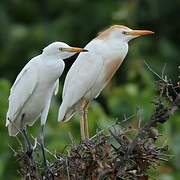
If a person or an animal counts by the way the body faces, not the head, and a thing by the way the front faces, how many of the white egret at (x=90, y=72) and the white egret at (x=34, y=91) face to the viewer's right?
2

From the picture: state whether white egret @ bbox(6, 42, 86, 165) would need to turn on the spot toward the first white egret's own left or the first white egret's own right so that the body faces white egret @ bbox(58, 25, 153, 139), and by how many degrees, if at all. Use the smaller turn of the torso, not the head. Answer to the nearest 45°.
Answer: approximately 45° to the first white egret's own left

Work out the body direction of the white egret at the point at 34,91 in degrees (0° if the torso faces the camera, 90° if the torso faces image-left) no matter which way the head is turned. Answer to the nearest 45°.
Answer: approximately 270°

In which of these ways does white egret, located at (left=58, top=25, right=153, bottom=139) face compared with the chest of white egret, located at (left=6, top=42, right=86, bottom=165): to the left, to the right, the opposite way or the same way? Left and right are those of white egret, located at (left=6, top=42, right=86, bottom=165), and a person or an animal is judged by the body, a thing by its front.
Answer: the same way

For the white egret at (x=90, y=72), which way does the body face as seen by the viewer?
to the viewer's right

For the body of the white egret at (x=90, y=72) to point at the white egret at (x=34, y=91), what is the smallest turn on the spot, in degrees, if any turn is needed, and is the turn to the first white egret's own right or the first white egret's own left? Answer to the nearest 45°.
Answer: approximately 135° to the first white egret's own right
